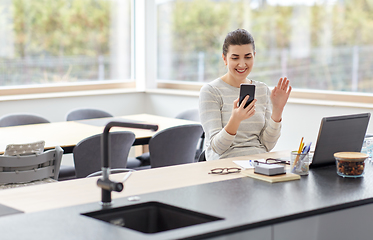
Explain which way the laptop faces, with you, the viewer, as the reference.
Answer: facing away from the viewer and to the left of the viewer

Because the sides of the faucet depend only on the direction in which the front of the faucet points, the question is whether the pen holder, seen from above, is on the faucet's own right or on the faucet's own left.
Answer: on the faucet's own left

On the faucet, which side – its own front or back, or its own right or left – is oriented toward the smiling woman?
left

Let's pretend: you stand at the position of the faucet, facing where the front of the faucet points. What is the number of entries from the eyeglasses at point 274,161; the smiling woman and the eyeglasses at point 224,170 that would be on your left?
3

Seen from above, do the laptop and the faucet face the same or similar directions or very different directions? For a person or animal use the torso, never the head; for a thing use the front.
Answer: very different directions

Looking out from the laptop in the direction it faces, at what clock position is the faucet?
The faucet is roughly at 9 o'clock from the laptop.

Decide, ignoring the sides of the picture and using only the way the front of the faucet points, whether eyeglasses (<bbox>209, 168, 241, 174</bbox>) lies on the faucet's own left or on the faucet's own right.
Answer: on the faucet's own left

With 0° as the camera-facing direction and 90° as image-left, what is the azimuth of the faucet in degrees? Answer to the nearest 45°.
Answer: approximately 315°

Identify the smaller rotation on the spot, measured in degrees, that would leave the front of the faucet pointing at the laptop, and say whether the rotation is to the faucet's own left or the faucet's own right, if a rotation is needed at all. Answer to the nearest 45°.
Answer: approximately 90° to the faucet's own left
